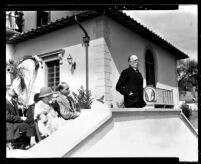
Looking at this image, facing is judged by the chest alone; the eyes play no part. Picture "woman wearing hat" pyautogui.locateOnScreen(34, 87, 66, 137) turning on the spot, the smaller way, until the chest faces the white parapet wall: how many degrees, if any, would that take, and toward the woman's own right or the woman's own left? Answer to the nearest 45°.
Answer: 0° — they already face it

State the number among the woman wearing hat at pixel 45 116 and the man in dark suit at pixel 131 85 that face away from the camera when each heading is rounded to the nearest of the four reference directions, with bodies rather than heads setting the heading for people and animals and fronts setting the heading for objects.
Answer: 0

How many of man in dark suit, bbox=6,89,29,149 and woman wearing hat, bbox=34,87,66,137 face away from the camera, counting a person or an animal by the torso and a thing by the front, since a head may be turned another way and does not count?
0

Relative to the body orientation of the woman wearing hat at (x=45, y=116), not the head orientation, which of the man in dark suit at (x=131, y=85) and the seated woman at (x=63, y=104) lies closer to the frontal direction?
the man in dark suit

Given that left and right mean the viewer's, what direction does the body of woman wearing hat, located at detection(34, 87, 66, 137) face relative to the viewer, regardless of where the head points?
facing to the right of the viewer

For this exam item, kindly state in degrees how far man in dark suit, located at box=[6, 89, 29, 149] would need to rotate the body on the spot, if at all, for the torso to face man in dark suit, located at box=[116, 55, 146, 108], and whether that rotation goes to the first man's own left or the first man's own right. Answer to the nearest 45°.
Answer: approximately 45° to the first man's own left
